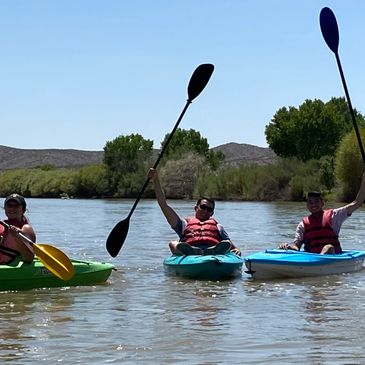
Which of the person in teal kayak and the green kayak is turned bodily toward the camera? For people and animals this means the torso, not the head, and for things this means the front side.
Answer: the person in teal kayak

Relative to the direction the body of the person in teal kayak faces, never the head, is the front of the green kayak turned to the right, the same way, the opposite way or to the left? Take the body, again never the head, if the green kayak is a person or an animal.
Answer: to the left

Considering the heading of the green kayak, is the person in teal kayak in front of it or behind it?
in front

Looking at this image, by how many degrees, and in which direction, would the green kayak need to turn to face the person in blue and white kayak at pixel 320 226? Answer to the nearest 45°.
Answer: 0° — it already faces them

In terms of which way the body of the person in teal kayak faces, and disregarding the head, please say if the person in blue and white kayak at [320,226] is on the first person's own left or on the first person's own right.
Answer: on the first person's own left

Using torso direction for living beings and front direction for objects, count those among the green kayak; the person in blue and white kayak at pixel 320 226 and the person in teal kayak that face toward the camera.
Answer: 2

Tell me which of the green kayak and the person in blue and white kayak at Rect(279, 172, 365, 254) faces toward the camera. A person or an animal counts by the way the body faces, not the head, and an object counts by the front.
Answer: the person in blue and white kayak

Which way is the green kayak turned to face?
to the viewer's right

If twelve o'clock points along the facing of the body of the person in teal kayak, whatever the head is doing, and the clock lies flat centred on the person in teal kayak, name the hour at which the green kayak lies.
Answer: The green kayak is roughly at 2 o'clock from the person in teal kayak.

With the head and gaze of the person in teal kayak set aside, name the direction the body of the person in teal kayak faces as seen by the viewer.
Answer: toward the camera

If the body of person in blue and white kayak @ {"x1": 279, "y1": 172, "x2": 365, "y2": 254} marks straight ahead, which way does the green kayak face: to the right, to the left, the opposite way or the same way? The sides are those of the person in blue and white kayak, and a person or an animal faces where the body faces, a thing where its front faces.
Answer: to the left

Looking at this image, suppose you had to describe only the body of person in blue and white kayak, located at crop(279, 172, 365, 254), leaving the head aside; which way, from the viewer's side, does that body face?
toward the camera
